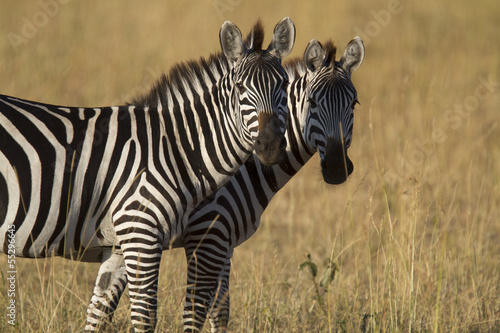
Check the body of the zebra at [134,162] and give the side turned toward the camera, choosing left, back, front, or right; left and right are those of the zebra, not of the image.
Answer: right

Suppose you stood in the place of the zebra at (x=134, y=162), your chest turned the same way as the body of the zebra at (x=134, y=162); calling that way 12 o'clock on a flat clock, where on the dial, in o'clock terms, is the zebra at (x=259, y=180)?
the zebra at (x=259, y=180) is roughly at 11 o'clock from the zebra at (x=134, y=162).
